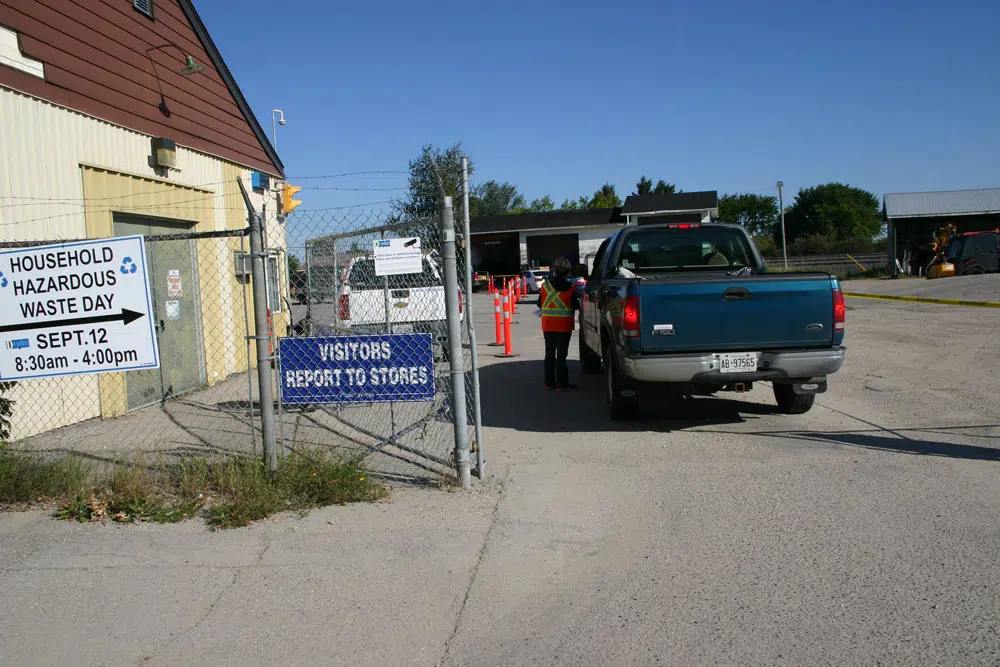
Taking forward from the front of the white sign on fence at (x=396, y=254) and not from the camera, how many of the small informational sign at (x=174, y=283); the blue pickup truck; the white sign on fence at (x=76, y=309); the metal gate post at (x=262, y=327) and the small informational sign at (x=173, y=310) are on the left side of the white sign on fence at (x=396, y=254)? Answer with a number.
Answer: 1

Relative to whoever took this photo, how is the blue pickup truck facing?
facing away from the viewer

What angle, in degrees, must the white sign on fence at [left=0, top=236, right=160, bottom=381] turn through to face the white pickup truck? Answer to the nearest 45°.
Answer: approximately 135° to its left

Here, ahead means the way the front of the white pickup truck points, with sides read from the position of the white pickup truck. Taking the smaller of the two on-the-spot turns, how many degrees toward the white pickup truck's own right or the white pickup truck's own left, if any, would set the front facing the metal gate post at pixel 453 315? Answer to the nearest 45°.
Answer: approximately 180°

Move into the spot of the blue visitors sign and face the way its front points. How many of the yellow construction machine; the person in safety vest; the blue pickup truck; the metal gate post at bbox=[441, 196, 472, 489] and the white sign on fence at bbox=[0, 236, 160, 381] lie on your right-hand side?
1

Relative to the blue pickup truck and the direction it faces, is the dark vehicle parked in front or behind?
in front

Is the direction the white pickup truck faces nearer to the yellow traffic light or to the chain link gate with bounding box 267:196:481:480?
the yellow traffic light

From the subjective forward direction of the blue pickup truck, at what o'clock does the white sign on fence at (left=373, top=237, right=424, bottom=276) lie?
The white sign on fence is roughly at 8 o'clock from the blue pickup truck.

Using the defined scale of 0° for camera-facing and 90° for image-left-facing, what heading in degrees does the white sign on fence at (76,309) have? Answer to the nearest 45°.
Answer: approximately 0°

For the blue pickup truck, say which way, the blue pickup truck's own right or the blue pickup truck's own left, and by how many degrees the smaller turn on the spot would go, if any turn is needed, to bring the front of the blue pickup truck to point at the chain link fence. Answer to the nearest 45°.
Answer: approximately 90° to the blue pickup truck's own left

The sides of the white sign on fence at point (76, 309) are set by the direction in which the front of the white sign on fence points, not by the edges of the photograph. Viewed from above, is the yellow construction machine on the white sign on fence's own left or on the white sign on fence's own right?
on the white sign on fence's own left

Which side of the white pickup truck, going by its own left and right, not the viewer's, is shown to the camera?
back

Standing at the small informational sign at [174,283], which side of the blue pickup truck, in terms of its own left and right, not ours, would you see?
left

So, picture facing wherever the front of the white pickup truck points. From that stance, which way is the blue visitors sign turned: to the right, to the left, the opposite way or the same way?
the opposite way
